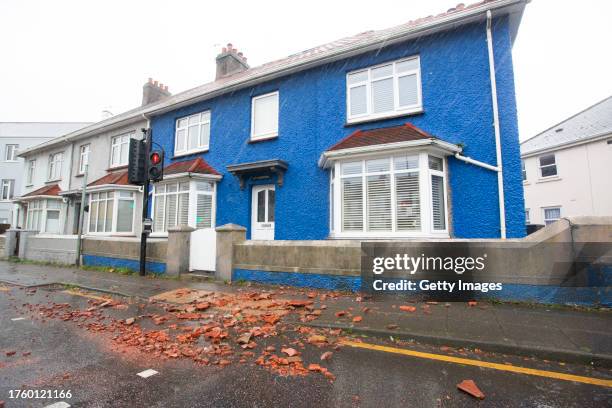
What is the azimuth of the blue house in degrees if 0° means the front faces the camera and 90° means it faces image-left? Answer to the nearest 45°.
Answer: approximately 45°

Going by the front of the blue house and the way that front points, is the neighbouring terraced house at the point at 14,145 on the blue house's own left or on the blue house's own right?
on the blue house's own right

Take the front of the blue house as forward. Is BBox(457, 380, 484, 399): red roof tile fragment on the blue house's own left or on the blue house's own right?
on the blue house's own left

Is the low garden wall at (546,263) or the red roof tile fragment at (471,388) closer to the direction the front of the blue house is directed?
the red roof tile fragment
